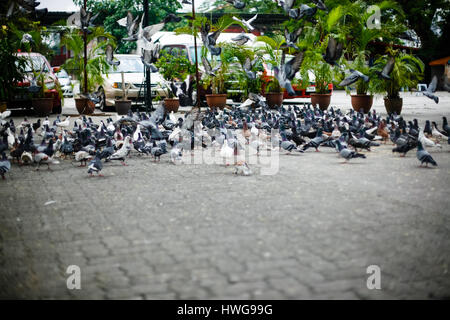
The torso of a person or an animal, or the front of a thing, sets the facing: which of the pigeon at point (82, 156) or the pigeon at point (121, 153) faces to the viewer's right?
the pigeon at point (121, 153)

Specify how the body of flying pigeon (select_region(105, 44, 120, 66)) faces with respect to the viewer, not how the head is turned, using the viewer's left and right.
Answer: facing to the left of the viewer

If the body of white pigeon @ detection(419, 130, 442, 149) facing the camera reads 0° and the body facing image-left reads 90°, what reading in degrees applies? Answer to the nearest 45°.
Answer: approximately 90°

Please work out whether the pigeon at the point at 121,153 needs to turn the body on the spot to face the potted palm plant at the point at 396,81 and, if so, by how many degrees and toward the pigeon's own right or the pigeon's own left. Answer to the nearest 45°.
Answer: approximately 45° to the pigeon's own left

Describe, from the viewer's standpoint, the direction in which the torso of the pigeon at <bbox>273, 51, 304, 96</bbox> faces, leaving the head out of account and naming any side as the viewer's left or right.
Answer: facing to the left of the viewer
